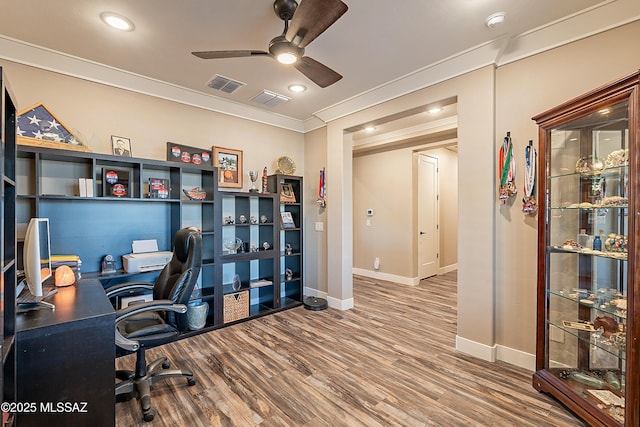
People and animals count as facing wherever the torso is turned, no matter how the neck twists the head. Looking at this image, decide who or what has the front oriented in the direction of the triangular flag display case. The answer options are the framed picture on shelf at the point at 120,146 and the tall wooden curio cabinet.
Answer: the tall wooden curio cabinet

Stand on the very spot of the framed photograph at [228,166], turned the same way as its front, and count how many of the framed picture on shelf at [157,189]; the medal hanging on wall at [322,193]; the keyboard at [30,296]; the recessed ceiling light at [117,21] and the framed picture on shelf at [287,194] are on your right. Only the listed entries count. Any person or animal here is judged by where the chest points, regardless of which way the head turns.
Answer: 3

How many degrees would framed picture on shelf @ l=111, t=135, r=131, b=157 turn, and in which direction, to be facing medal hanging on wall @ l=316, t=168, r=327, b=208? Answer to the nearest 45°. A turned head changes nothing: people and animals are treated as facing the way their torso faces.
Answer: approximately 45° to its left

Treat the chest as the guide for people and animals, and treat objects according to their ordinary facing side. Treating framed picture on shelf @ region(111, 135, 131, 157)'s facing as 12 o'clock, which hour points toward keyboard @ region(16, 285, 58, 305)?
The keyboard is roughly at 2 o'clock from the framed picture on shelf.

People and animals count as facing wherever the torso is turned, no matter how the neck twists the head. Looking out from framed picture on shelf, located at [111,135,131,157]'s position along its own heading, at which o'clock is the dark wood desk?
The dark wood desk is roughly at 2 o'clock from the framed picture on shelf.

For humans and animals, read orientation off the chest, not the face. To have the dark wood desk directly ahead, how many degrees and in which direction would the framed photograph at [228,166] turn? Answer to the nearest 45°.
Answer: approximately 45° to its right

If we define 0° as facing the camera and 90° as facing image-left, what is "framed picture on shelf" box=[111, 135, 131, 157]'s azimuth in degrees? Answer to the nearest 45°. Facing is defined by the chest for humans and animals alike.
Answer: approximately 315°

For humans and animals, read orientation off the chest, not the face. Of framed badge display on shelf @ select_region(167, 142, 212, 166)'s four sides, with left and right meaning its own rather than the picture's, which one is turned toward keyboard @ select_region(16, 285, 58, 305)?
right
